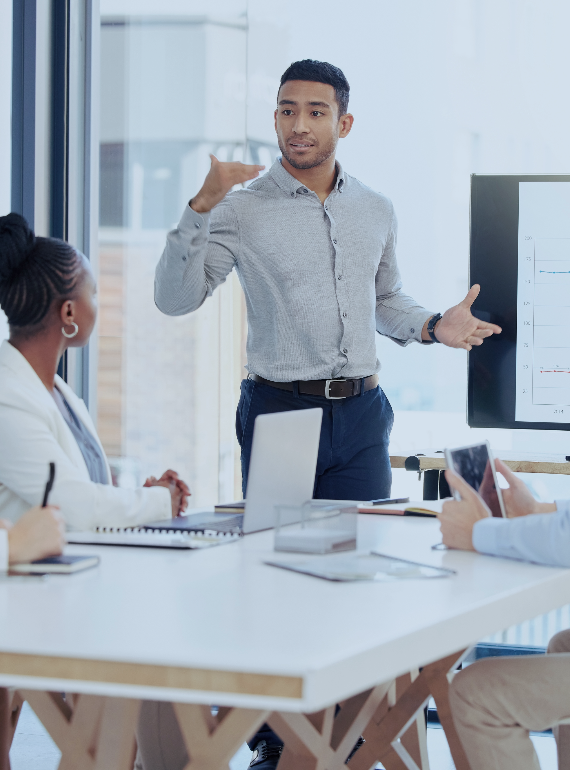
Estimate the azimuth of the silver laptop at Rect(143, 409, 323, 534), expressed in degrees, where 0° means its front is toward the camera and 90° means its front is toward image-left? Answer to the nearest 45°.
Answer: approximately 135°

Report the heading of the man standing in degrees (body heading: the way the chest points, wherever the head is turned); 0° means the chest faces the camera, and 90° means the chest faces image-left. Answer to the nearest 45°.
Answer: approximately 0°

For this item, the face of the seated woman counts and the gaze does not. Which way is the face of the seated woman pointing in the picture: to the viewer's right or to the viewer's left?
to the viewer's right

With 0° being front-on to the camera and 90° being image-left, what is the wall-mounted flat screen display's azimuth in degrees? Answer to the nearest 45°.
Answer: approximately 0°

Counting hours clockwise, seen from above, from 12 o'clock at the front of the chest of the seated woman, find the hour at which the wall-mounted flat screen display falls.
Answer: The wall-mounted flat screen display is roughly at 11 o'clock from the seated woman.

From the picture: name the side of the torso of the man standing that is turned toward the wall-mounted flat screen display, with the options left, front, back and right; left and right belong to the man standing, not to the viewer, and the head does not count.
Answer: left

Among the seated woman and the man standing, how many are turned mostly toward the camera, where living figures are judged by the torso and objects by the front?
1

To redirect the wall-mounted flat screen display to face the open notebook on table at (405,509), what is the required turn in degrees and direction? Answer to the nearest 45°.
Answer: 0° — it already faces it

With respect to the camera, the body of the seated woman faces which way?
to the viewer's right
